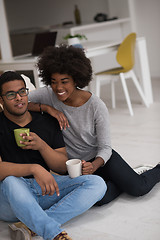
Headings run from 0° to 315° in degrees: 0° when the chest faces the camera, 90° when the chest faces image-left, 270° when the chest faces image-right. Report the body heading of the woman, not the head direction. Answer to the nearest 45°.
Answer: approximately 45°

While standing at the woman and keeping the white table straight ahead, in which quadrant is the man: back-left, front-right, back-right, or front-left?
back-left

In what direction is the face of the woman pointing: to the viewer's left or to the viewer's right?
to the viewer's left

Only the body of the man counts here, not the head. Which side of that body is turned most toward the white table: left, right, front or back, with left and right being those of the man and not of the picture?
back

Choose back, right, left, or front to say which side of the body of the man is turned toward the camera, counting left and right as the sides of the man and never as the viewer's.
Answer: front

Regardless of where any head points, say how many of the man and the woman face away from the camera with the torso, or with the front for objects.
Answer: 0
